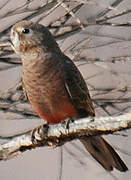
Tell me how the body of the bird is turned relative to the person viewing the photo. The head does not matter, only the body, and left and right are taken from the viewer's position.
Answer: facing the viewer and to the left of the viewer
